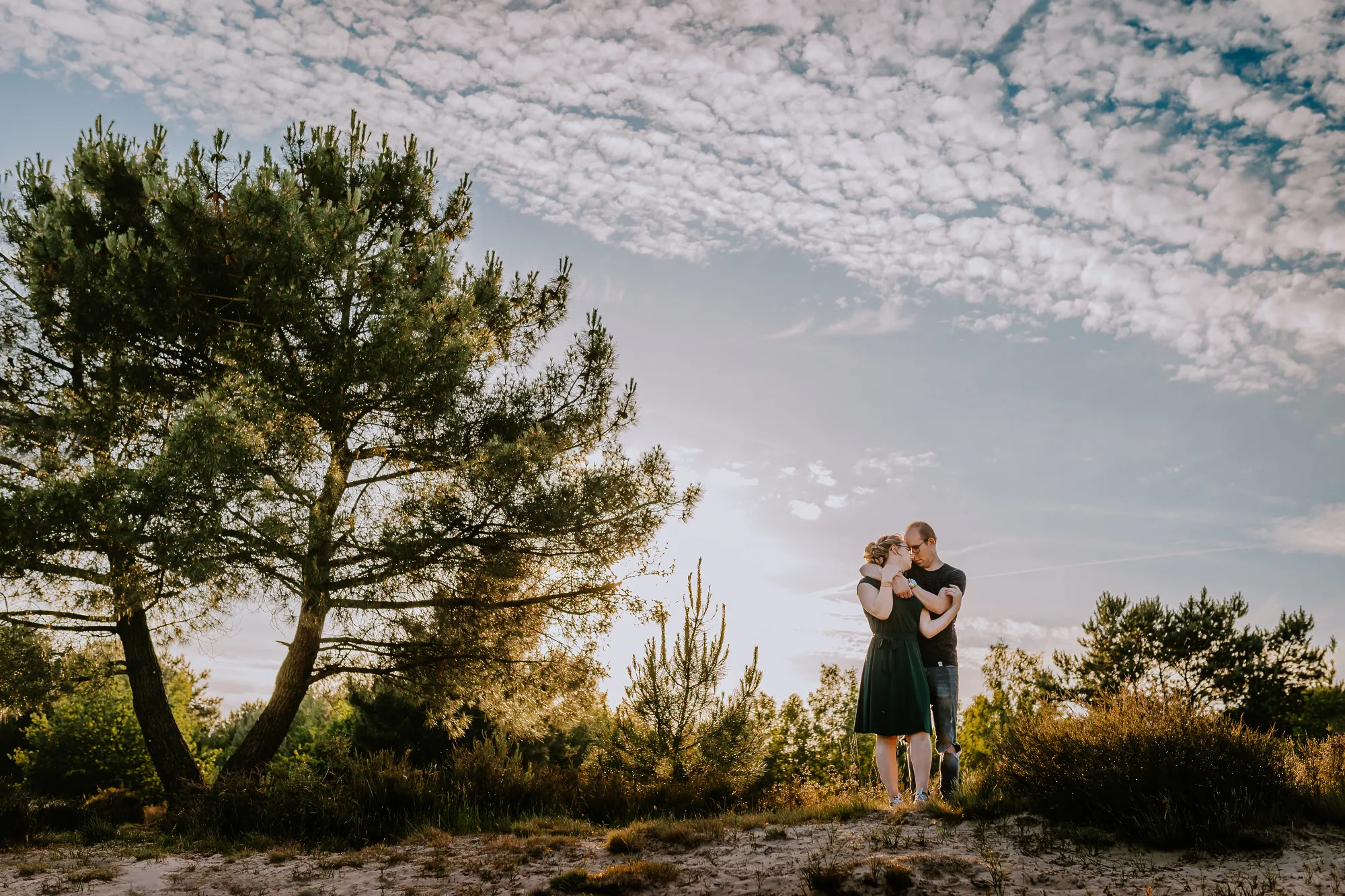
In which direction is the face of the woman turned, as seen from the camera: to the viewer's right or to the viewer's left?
to the viewer's right

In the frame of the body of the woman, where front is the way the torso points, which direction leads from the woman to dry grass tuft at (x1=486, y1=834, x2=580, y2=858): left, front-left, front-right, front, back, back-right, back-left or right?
back-right

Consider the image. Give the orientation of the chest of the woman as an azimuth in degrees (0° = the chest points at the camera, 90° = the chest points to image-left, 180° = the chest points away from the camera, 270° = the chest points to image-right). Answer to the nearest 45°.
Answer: approximately 315°

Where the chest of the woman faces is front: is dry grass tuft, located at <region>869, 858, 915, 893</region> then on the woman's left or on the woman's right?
on the woman's right

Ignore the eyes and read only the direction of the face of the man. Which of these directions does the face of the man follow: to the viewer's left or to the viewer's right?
to the viewer's left

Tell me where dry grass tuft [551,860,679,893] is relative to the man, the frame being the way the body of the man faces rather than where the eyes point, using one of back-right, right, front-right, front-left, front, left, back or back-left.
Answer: front

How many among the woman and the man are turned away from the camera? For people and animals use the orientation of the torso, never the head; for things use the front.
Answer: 0

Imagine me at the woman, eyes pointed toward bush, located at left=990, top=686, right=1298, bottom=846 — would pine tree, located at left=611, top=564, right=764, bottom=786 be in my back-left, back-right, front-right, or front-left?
back-left

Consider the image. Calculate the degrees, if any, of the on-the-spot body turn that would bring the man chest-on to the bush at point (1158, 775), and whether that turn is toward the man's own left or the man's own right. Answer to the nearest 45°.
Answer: approximately 90° to the man's own left
